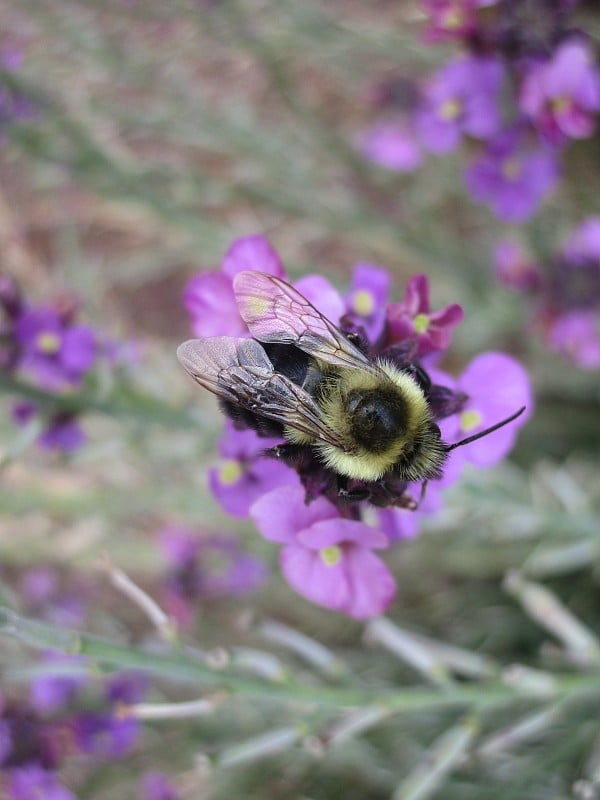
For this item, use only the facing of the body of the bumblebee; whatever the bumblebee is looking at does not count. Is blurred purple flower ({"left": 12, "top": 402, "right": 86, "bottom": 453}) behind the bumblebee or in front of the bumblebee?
behind

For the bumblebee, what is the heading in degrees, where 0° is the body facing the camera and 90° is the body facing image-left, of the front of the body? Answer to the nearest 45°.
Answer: approximately 315°
